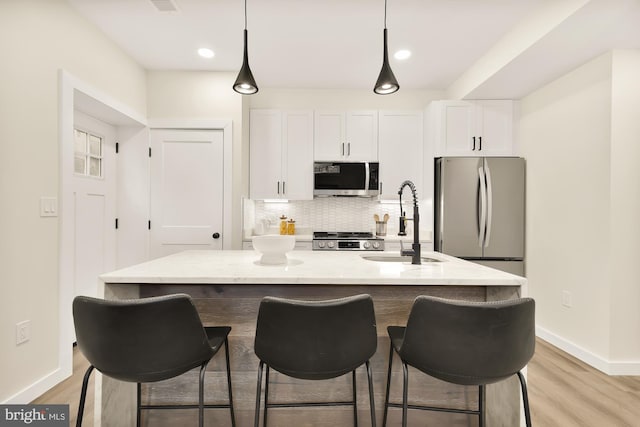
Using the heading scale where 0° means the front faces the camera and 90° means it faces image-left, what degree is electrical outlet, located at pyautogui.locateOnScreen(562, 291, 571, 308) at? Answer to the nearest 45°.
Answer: approximately 45°

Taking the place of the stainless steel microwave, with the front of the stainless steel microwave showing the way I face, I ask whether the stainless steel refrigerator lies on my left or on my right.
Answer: on my left

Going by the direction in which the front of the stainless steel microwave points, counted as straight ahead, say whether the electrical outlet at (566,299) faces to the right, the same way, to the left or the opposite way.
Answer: to the right

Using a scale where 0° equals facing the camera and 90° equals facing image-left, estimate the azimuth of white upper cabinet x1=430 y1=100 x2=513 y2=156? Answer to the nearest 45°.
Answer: approximately 0°

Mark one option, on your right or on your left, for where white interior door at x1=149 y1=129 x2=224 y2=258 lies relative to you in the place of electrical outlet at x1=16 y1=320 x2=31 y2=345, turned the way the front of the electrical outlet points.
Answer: on your left

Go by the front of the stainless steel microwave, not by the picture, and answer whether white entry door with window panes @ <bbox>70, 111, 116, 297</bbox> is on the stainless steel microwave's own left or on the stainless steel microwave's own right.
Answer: on the stainless steel microwave's own right
